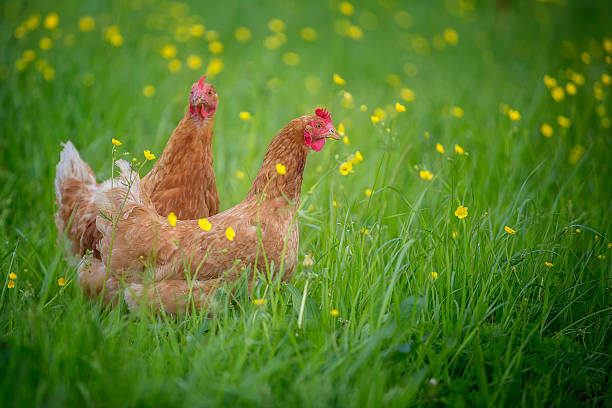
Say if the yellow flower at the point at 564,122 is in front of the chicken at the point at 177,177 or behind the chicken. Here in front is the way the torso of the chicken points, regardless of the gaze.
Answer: in front

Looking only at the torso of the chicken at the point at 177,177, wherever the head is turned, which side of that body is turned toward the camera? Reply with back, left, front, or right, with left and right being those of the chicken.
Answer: right

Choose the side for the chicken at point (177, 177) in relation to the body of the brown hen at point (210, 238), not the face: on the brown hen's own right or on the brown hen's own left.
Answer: on the brown hen's own left

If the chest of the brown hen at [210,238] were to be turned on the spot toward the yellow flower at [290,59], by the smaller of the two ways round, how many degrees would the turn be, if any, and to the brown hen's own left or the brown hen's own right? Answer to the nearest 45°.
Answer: approximately 90° to the brown hen's own left

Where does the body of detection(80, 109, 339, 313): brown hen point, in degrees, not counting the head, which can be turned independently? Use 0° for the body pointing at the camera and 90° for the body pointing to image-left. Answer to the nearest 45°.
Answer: approximately 270°

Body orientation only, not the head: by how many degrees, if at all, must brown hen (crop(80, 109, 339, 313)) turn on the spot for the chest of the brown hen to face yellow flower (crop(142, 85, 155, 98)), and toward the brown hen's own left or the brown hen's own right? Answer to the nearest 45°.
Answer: approximately 90° to the brown hen's own left

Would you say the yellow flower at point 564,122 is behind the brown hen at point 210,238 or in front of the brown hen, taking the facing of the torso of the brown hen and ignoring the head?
in front

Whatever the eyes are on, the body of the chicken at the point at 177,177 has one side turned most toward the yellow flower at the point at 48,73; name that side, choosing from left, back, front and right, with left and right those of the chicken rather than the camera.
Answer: back

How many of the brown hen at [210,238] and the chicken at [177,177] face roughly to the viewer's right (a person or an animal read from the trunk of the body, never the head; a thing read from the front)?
2
